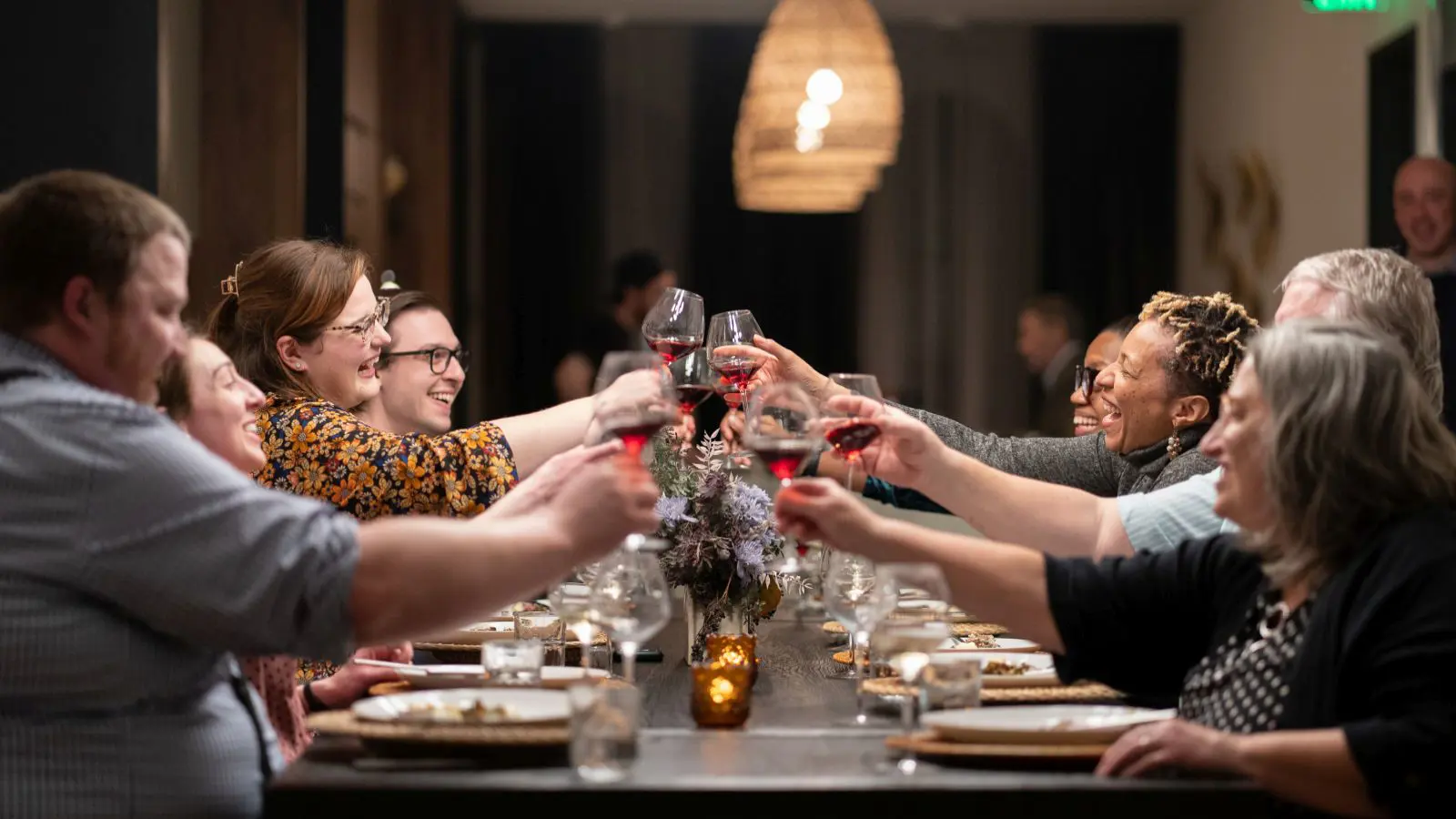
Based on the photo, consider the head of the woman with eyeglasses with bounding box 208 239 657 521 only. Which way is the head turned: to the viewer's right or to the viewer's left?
to the viewer's right

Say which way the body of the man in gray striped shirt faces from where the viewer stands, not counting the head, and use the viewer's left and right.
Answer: facing to the right of the viewer

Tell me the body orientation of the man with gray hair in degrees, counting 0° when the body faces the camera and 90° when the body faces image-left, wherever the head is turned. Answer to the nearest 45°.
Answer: approximately 90°

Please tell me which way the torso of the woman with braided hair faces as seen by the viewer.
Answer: to the viewer's left

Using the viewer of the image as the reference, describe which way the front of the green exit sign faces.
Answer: facing the viewer

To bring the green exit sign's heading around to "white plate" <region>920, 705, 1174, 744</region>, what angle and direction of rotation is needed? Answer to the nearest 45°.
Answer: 0° — it already faces it

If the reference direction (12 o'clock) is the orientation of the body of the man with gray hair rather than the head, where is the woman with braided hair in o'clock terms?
The woman with braided hair is roughly at 3 o'clock from the man with gray hair.

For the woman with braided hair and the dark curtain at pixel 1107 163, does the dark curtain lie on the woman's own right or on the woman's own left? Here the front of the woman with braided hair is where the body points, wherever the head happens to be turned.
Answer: on the woman's own right

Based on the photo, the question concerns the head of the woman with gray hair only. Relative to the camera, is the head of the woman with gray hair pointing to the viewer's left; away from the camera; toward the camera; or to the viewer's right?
to the viewer's left

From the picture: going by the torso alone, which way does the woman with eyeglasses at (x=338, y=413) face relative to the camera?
to the viewer's right

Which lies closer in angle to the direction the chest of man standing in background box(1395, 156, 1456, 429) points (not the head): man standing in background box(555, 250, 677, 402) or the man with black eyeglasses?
the man with black eyeglasses

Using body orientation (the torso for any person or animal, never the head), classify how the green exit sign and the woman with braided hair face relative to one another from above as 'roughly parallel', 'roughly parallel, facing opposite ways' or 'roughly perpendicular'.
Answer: roughly perpendicular
